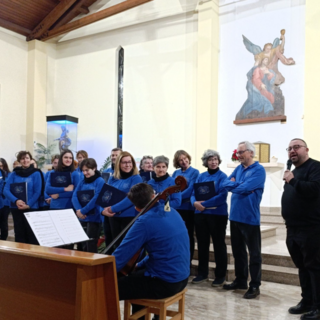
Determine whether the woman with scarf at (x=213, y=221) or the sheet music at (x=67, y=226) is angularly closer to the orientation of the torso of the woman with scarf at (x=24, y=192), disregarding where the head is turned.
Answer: the sheet music

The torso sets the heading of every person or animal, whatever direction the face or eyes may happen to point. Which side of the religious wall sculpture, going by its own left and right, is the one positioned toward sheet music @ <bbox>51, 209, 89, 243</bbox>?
front

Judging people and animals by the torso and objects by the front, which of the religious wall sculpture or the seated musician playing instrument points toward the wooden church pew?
the religious wall sculpture

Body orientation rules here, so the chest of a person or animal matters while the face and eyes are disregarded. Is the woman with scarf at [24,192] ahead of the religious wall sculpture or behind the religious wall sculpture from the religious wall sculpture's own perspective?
ahead

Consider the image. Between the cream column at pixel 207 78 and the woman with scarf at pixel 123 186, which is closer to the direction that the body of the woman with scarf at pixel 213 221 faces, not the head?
the woman with scarf

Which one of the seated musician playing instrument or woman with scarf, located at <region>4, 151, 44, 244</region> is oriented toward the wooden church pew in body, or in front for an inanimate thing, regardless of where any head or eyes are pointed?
the woman with scarf

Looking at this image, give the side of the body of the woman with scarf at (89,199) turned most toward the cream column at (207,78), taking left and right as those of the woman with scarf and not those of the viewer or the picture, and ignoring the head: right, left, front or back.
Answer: back

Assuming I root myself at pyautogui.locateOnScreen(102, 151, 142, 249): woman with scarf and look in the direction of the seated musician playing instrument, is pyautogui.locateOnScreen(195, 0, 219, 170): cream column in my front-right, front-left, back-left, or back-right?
back-left

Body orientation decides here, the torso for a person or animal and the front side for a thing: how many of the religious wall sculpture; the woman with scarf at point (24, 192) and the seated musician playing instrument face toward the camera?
2

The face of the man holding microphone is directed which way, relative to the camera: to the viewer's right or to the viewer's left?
to the viewer's left

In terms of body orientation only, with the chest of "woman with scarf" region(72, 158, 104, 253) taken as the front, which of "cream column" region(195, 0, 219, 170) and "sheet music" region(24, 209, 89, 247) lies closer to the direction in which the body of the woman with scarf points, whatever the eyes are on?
the sheet music

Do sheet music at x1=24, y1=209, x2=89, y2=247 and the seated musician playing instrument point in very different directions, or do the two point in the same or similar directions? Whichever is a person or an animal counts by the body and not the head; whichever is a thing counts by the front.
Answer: very different directions

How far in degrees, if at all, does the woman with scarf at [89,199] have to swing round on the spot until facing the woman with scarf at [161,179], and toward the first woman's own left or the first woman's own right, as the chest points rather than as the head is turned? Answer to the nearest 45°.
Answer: approximately 90° to the first woman's own left

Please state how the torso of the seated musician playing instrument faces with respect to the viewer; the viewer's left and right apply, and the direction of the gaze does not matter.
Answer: facing away from the viewer and to the left of the viewer
